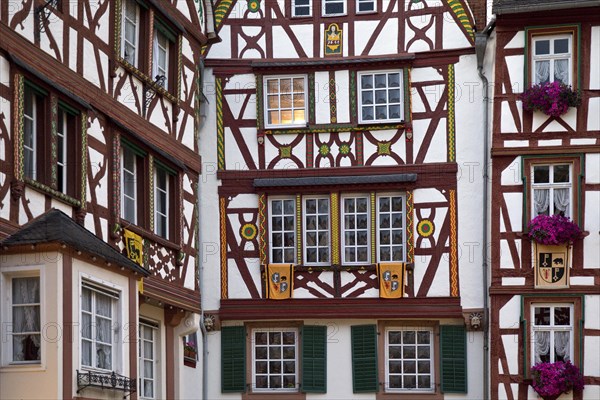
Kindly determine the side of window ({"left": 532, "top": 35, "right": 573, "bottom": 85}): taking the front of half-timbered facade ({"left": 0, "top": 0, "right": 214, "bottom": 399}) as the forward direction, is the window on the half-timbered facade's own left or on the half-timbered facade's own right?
on the half-timbered facade's own left

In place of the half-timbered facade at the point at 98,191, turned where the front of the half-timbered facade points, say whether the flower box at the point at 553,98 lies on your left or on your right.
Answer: on your left

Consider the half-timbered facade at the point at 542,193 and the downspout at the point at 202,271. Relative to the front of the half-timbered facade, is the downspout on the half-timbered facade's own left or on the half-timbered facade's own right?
on the half-timbered facade's own right

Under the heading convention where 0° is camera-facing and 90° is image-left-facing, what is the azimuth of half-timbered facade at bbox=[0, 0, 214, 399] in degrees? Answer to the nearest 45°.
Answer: approximately 315°

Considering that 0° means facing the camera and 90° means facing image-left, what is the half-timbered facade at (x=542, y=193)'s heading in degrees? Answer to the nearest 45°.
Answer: approximately 0°
